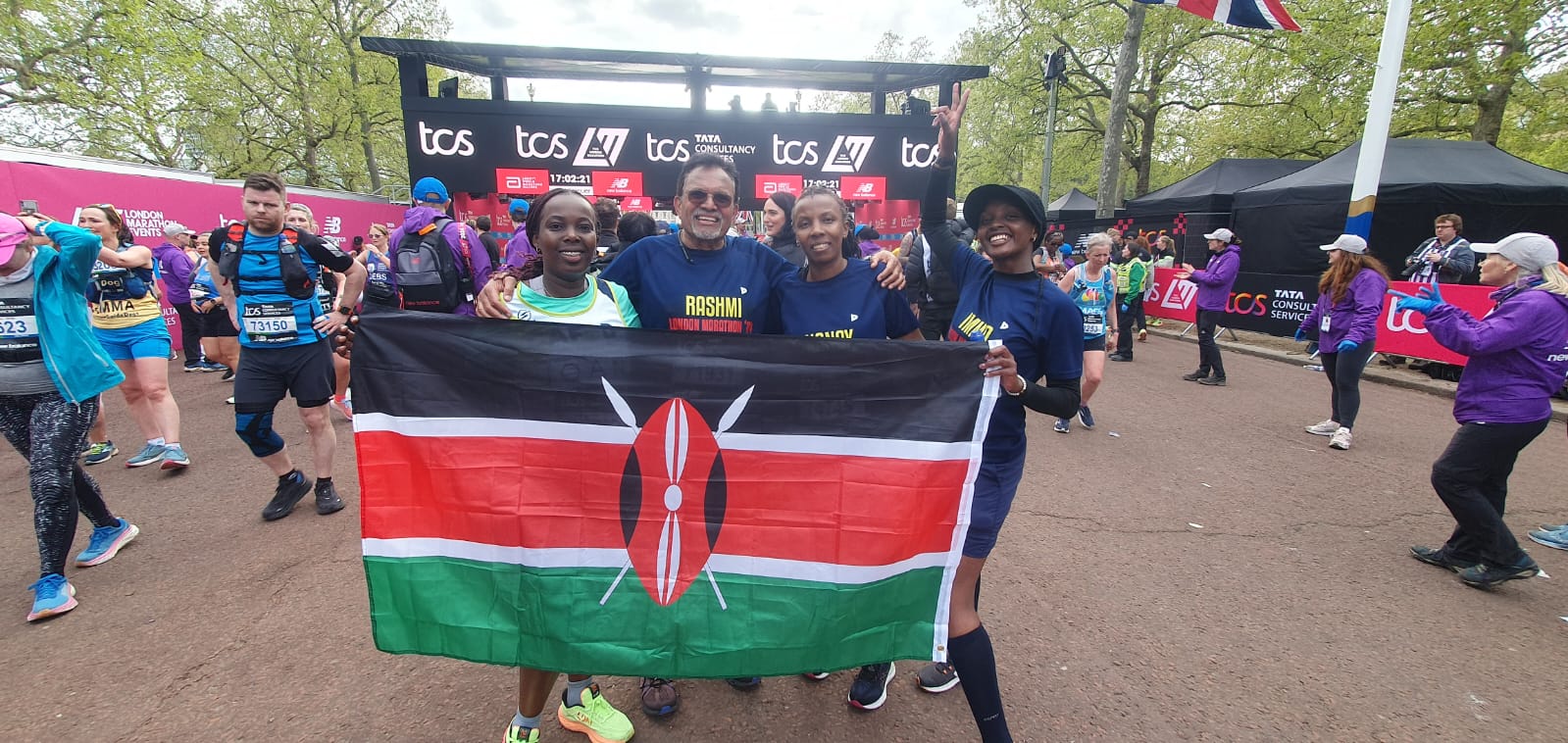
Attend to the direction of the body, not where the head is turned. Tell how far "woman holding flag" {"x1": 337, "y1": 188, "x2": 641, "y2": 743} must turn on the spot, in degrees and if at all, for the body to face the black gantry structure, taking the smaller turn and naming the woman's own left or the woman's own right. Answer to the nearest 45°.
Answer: approximately 180°

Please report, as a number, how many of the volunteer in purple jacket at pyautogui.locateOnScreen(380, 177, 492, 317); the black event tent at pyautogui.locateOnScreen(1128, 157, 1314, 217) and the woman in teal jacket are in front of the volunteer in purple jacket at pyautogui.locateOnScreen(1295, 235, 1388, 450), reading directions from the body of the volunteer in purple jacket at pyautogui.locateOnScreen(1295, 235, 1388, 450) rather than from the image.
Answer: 2

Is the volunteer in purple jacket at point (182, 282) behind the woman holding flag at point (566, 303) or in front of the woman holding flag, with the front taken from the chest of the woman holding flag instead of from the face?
behind

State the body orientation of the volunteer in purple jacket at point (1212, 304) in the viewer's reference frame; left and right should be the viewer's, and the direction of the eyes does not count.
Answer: facing to the left of the viewer

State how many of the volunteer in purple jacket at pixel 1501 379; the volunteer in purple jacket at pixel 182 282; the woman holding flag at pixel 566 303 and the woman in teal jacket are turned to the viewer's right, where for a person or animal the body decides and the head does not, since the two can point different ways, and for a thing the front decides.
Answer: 1

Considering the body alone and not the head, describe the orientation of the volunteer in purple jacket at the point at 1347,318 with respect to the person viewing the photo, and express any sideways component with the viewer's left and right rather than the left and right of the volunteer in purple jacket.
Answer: facing the viewer and to the left of the viewer

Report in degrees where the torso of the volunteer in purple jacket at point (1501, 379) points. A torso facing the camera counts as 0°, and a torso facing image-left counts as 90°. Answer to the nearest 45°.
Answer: approximately 90°

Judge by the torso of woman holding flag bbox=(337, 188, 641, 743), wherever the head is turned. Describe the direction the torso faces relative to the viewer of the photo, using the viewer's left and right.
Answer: facing the viewer

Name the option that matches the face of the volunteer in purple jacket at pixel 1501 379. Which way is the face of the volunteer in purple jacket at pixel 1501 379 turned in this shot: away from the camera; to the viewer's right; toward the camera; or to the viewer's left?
to the viewer's left

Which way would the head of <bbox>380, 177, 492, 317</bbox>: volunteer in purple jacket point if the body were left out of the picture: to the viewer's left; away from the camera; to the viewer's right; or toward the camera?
away from the camera

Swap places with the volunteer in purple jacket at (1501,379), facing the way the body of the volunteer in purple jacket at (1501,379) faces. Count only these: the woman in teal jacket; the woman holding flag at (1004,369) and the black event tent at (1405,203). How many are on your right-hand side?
1

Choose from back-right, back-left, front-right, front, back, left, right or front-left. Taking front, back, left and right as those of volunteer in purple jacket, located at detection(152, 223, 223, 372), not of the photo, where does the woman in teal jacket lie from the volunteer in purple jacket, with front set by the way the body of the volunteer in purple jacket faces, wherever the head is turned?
right

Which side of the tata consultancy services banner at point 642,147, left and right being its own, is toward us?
front

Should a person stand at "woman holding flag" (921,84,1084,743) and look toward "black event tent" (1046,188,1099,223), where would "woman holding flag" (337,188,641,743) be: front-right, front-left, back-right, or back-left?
back-left
